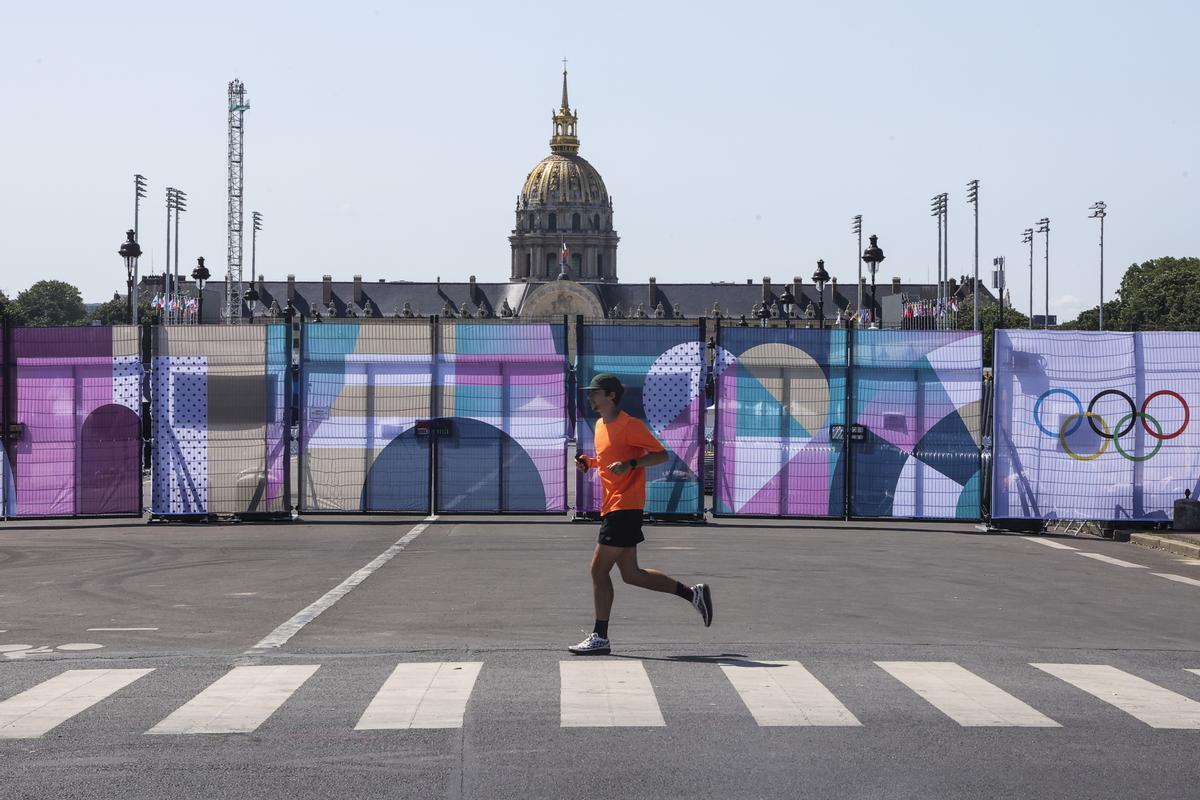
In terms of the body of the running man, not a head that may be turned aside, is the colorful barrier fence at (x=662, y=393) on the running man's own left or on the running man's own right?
on the running man's own right

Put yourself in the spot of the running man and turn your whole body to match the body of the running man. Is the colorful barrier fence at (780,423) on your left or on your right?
on your right

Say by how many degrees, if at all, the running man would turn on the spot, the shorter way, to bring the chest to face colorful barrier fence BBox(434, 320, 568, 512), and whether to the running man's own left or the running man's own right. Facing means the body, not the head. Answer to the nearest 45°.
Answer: approximately 90° to the running man's own right

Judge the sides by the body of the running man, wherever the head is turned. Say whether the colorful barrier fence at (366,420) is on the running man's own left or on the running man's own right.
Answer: on the running man's own right

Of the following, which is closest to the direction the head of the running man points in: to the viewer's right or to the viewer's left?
to the viewer's left

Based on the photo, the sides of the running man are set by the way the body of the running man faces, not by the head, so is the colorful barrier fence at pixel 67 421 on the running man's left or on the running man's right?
on the running man's right

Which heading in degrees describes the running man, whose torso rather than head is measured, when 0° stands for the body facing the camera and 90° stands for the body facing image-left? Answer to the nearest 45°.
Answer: approximately 90°

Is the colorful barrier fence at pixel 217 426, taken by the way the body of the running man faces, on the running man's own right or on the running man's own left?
on the running man's own right

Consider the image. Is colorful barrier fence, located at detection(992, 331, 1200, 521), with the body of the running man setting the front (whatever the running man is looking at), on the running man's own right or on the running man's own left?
on the running man's own right
